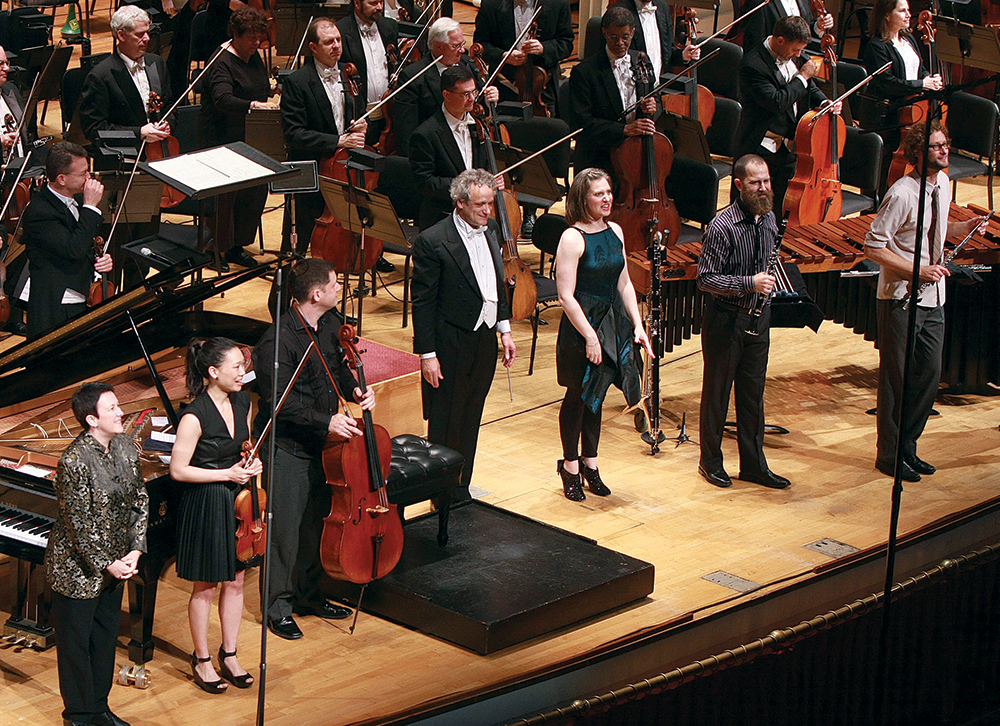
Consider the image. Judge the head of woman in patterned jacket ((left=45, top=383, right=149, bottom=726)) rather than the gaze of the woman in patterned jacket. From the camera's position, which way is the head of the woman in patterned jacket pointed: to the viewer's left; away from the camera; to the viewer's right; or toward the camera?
to the viewer's right

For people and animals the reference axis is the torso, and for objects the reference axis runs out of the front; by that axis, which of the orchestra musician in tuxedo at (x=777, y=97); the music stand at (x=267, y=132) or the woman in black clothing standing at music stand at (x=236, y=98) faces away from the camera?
the music stand

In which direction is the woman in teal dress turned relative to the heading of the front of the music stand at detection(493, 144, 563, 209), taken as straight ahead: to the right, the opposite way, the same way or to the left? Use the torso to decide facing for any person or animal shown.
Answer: the opposite way

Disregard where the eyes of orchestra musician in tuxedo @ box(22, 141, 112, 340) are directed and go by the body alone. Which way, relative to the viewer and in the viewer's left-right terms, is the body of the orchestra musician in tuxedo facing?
facing the viewer and to the right of the viewer

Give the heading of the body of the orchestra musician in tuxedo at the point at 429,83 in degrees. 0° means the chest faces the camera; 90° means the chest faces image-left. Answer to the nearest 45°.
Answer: approximately 315°

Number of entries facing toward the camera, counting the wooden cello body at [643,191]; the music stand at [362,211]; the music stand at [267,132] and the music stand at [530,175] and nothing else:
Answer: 1

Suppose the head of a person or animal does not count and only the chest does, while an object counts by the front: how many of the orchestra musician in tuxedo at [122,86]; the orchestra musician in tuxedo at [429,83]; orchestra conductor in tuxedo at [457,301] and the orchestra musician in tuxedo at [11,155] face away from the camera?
0

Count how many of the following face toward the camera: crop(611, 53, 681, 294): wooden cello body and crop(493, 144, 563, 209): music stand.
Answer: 1

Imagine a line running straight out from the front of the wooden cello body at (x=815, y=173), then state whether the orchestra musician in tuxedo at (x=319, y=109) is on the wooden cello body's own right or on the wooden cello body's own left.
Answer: on the wooden cello body's own right

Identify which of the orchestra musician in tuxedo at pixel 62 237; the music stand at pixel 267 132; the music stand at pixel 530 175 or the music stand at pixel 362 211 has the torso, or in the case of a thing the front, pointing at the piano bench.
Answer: the orchestra musician in tuxedo

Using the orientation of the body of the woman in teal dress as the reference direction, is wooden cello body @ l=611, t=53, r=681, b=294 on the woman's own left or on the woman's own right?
on the woman's own left

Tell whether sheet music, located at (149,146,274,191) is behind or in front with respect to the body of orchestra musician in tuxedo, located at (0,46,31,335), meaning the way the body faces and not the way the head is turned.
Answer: in front

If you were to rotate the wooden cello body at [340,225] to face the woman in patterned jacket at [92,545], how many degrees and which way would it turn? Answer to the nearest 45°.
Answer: approximately 45° to its right
